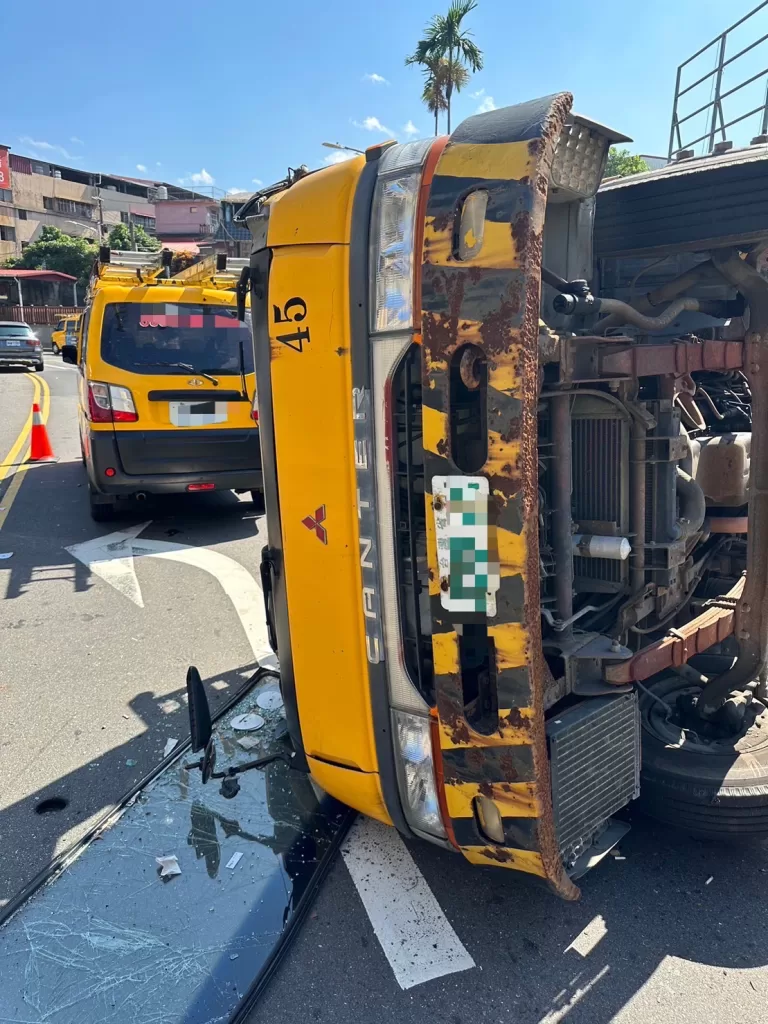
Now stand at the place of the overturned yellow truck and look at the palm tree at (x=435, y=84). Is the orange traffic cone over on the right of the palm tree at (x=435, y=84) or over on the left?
left

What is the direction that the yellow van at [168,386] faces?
away from the camera

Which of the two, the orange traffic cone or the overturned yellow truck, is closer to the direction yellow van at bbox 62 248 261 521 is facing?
the orange traffic cone

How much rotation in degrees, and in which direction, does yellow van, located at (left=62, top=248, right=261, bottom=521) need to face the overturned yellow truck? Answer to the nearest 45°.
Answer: approximately 180°
